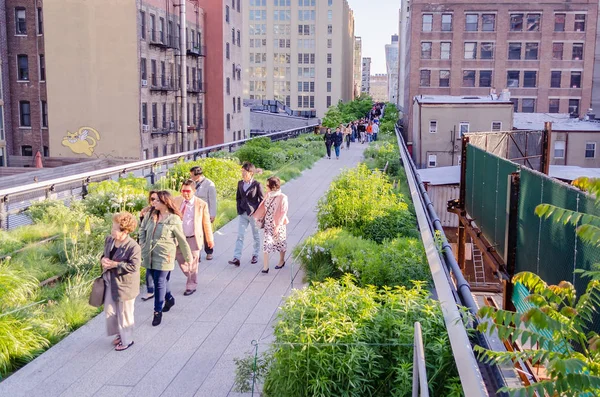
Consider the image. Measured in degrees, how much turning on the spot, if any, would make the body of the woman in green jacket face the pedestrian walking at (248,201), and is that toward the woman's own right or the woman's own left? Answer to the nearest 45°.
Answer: approximately 180°

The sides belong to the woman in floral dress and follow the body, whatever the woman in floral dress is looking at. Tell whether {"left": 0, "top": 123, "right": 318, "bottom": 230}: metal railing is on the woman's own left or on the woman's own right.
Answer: on the woman's own right

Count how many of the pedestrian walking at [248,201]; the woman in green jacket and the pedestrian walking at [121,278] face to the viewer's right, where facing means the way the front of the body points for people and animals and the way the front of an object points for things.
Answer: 0

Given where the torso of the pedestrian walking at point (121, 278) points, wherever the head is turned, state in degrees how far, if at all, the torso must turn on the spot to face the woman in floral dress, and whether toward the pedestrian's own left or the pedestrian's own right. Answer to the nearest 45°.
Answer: approximately 180°

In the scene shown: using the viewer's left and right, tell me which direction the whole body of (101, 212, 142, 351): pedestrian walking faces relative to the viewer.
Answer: facing the viewer and to the left of the viewer

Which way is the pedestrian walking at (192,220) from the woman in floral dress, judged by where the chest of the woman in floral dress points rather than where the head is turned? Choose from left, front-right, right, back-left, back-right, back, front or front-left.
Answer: front

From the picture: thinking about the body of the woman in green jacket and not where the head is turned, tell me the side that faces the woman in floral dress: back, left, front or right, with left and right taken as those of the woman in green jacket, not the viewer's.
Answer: back

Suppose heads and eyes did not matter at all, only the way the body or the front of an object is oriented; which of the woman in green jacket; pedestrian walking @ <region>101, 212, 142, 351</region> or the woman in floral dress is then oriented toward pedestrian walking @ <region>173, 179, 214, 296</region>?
the woman in floral dress

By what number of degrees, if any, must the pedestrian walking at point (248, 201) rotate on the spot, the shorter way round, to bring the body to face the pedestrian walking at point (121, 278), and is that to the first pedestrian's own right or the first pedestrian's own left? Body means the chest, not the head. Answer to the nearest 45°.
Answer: approximately 45° to the first pedestrian's own left

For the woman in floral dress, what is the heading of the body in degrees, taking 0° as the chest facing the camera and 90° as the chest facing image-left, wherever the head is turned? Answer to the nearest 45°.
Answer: approximately 45°

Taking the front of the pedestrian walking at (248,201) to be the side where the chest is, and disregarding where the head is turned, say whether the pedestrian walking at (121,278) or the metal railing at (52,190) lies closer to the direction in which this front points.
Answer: the pedestrian walking

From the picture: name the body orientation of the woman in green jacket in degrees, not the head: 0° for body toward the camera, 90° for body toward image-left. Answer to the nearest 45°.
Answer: approximately 45°

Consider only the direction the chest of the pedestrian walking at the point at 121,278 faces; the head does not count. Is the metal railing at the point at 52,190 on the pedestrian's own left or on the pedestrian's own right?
on the pedestrian's own right

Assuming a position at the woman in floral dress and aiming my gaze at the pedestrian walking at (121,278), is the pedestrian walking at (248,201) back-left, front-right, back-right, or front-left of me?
back-right

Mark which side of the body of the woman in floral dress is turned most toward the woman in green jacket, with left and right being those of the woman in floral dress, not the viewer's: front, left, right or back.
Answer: front
